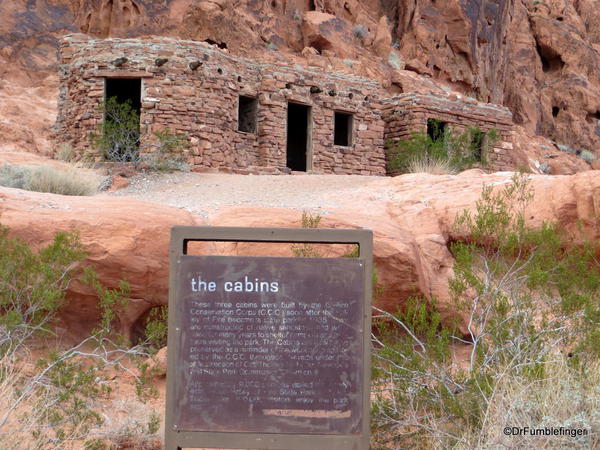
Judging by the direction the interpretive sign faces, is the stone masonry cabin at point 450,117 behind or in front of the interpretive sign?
behind

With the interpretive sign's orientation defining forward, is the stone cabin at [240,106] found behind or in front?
behind

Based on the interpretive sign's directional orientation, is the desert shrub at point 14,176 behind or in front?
behind

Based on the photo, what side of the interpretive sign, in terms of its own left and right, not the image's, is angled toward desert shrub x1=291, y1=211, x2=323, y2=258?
back

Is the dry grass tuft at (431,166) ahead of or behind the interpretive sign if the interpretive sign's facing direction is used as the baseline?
behind

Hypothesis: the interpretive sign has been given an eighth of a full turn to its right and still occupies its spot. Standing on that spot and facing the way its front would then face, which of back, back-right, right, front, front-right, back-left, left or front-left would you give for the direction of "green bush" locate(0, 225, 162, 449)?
right

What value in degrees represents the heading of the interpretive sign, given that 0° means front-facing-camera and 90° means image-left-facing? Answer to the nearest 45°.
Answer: approximately 0°

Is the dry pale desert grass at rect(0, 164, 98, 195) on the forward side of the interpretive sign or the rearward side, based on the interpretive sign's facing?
on the rearward side

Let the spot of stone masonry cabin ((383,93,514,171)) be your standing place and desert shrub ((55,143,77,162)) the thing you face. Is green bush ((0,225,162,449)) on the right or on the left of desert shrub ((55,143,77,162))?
left

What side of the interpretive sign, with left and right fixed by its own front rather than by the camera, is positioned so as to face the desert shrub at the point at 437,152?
back
